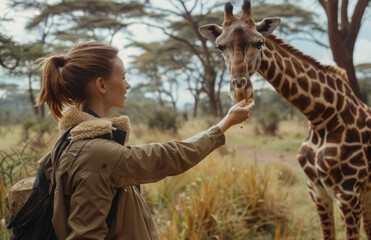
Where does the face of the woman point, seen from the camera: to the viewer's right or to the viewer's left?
to the viewer's right

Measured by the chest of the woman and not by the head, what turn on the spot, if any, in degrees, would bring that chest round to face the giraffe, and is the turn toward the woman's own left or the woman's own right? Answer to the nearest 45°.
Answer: approximately 45° to the woman's own left

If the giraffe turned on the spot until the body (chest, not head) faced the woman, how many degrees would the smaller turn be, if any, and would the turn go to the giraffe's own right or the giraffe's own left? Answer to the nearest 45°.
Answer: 0° — it already faces them

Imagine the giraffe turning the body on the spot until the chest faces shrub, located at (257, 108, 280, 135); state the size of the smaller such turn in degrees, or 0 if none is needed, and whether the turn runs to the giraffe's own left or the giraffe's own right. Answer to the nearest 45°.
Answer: approximately 135° to the giraffe's own right

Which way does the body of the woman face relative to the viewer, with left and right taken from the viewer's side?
facing to the right of the viewer

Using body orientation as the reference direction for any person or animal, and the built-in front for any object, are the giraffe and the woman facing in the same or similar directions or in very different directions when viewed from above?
very different directions

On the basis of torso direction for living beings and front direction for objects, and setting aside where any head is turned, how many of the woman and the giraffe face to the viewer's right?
1

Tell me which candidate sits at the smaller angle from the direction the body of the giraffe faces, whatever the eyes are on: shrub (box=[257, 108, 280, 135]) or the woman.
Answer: the woman

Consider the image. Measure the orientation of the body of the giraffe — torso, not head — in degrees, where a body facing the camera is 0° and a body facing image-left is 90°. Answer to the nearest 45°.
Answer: approximately 45°
